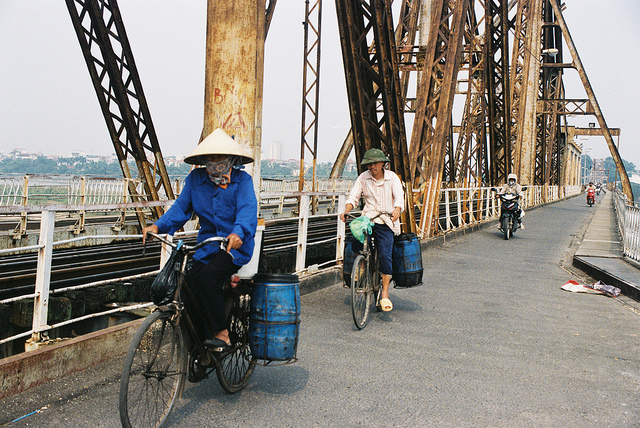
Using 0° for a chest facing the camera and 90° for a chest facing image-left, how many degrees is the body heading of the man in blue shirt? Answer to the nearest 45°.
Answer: approximately 45°

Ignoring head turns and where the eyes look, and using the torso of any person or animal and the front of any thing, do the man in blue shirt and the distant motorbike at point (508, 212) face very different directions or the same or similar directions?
same or similar directions

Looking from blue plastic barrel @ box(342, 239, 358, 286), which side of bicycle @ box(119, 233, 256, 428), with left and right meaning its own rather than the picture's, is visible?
back

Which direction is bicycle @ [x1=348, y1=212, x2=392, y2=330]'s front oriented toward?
toward the camera

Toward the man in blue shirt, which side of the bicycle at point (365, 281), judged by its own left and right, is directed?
front

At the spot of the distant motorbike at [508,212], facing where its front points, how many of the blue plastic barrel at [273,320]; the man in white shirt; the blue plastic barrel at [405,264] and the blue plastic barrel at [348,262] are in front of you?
4

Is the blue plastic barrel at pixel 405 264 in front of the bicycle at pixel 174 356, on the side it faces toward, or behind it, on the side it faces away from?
behind

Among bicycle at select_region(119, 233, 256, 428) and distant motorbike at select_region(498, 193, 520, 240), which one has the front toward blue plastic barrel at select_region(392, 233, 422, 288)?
the distant motorbike

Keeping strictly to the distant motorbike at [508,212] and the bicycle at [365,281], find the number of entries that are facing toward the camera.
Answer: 2

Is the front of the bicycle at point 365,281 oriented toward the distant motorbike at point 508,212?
no

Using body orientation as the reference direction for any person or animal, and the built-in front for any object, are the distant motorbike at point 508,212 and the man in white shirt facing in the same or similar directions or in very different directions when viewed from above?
same or similar directions

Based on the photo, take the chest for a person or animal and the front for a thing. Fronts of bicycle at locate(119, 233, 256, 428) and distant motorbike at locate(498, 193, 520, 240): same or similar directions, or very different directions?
same or similar directions

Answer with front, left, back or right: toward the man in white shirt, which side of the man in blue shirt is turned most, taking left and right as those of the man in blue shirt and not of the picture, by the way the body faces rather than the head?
back

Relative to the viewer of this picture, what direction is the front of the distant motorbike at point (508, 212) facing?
facing the viewer

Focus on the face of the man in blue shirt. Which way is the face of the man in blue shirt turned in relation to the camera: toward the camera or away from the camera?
toward the camera

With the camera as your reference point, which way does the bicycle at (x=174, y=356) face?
facing the viewer and to the left of the viewer

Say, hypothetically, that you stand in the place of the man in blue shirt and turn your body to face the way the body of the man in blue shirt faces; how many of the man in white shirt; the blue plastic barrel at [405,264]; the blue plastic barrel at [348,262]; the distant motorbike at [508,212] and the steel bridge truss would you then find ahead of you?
0
